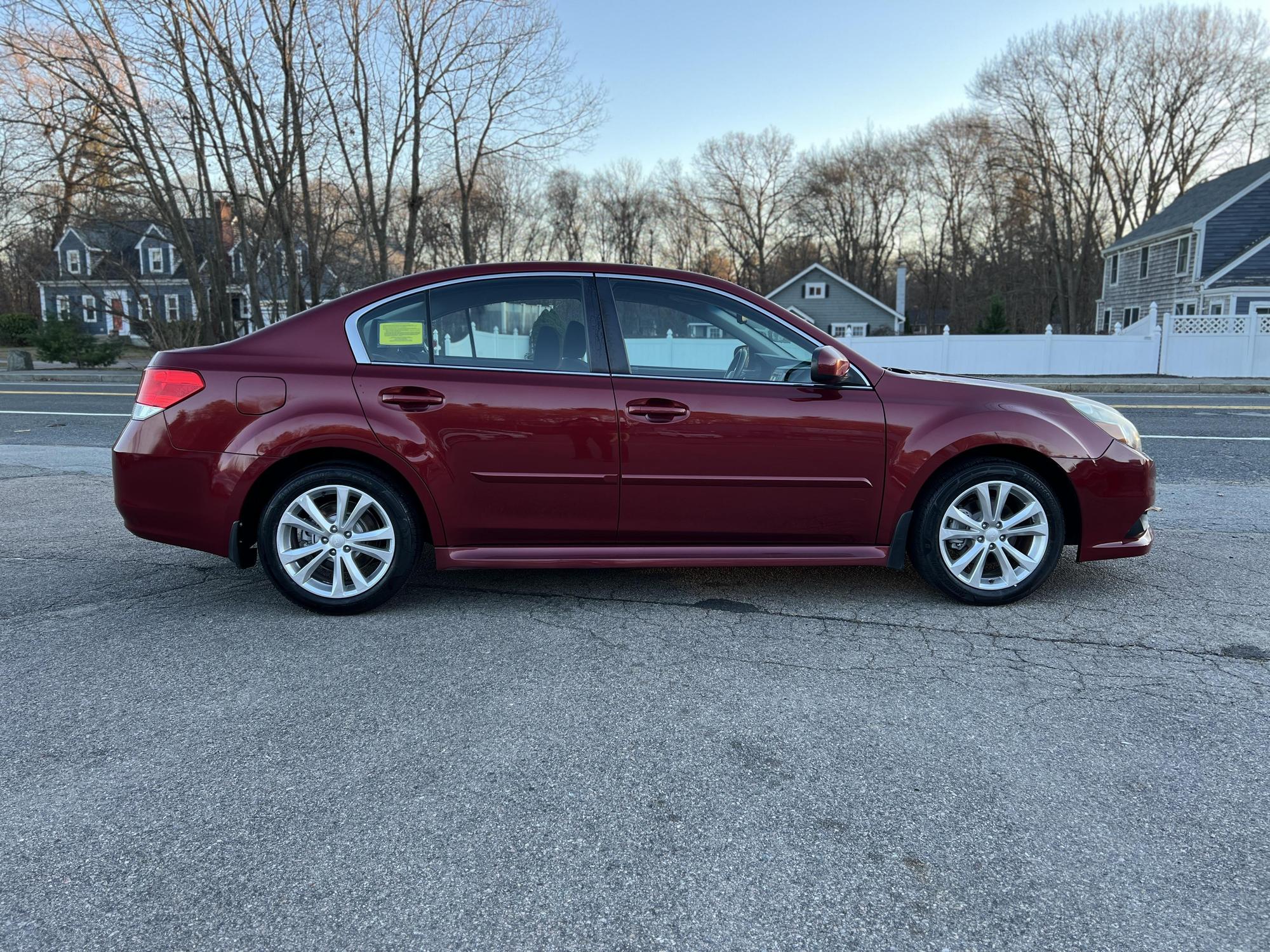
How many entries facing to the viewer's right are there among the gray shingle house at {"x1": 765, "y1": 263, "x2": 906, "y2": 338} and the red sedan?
1

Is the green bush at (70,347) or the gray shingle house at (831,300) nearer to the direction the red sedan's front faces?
the gray shingle house

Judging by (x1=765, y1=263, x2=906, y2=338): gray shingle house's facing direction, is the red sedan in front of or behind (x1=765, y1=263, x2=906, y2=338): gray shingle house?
in front

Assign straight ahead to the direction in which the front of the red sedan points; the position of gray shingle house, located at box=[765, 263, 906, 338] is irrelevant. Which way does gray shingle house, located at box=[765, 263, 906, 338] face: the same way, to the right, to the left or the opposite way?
to the right

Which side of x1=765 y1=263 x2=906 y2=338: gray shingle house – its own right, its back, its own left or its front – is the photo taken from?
front

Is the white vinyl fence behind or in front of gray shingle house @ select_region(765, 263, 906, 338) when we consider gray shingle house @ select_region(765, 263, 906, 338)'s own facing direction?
in front

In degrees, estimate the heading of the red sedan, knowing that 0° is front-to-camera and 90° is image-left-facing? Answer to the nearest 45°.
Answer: approximately 270°

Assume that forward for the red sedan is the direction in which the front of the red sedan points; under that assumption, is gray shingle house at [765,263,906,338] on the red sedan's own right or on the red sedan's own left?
on the red sedan's own left

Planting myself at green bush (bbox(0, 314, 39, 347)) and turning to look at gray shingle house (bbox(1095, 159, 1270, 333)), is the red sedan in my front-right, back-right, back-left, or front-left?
front-right

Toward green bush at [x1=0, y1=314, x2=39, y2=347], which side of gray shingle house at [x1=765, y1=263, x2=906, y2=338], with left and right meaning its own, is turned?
right
